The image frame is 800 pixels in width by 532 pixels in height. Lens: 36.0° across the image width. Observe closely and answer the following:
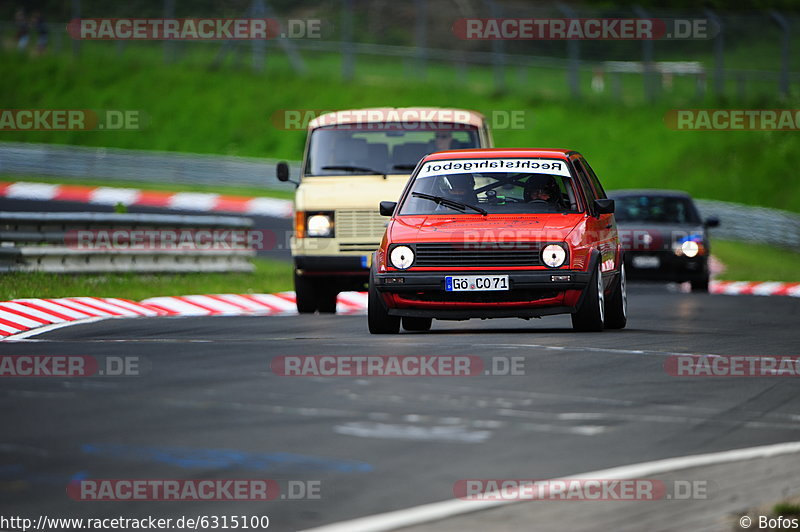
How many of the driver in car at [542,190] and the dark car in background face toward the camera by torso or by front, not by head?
2

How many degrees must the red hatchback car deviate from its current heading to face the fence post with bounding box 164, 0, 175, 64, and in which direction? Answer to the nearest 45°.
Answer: approximately 180°

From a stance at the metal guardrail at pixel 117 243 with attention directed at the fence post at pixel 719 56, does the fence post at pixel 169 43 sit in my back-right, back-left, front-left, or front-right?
front-left

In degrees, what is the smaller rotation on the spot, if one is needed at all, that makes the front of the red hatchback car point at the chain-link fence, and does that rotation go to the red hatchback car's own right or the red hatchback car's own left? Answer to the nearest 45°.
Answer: approximately 180°

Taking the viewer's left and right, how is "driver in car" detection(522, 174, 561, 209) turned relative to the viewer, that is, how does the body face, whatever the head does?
facing the viewer

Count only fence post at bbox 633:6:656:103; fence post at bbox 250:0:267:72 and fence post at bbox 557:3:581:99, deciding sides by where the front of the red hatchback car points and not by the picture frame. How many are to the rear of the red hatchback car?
3

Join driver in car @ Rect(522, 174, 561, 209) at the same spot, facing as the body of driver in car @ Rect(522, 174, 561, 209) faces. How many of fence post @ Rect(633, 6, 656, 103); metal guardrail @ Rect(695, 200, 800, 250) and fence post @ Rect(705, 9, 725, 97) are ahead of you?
0

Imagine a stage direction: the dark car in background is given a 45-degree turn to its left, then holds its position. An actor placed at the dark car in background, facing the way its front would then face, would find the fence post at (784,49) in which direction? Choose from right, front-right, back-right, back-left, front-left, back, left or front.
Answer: back-left

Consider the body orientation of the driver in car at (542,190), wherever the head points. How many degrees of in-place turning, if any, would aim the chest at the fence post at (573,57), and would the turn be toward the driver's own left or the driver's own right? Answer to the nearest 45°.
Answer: approximately 180°

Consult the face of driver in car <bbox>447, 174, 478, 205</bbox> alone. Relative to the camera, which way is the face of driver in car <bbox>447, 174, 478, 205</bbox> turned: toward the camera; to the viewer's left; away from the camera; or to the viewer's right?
toward the camera

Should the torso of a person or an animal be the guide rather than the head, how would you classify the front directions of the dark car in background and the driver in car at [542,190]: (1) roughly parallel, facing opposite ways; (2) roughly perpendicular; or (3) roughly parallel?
roughly parallel

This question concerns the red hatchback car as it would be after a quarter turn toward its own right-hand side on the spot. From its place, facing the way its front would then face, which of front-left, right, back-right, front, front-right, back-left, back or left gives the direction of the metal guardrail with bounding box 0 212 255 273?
front-right

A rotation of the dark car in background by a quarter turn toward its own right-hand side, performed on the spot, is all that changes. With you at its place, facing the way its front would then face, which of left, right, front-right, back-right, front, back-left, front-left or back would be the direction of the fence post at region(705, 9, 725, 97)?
right

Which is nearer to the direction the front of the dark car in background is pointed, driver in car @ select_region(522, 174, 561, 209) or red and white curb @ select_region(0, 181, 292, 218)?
the driver in car

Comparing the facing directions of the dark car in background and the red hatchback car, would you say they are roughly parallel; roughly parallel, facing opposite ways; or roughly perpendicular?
roughly parallel

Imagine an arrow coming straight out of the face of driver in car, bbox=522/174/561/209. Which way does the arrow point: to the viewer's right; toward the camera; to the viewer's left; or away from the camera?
toward the camera

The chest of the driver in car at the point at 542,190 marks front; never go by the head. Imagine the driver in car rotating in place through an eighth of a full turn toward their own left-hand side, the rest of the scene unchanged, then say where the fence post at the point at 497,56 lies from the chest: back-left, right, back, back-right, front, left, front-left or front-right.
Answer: back-left

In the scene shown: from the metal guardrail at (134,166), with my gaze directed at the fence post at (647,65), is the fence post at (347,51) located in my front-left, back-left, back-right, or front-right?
front-left

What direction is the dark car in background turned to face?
toward the camera
